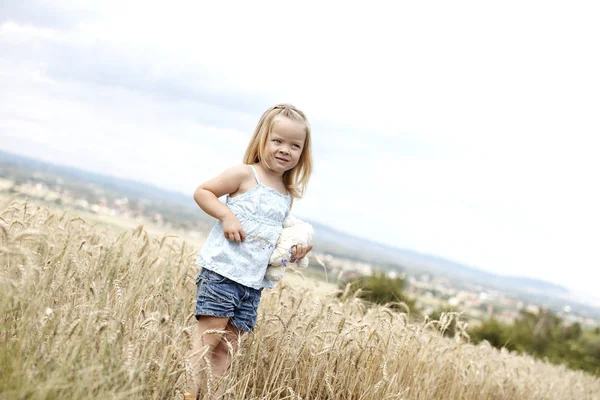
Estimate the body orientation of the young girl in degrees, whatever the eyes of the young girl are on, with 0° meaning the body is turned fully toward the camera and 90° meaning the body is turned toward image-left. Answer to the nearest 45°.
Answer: approximately 315°
